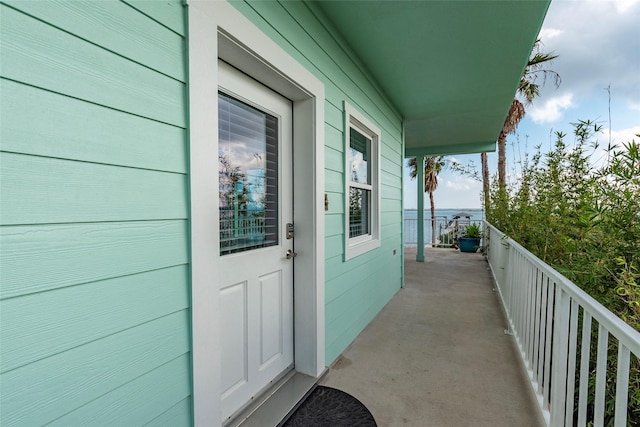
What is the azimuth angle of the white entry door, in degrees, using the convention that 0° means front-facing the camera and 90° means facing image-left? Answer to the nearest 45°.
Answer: approximately 315°

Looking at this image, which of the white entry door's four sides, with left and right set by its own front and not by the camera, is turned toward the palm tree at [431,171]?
left

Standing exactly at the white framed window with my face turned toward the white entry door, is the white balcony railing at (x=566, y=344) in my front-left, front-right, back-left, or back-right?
front-left

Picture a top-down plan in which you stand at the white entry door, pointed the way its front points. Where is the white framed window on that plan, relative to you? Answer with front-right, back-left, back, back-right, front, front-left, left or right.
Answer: left

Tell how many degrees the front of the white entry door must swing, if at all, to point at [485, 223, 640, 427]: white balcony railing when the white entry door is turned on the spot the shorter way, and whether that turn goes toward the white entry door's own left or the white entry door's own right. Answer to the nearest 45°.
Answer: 0° — it already faces it

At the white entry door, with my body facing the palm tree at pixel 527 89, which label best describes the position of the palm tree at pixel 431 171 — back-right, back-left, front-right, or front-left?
front-left

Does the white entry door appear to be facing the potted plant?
no

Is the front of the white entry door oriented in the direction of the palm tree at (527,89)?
no

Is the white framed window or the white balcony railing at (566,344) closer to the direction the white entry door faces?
the white balcony railing
